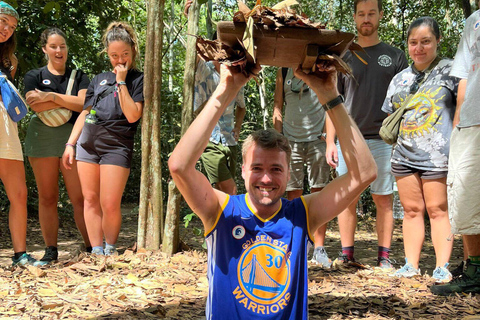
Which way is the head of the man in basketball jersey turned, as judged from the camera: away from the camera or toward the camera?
toward the camera

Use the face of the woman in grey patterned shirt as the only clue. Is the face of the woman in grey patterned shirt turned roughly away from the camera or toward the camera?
toward the camera

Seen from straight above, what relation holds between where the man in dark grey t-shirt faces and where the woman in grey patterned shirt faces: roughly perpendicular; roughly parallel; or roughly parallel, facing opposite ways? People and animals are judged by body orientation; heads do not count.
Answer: roughly parallel

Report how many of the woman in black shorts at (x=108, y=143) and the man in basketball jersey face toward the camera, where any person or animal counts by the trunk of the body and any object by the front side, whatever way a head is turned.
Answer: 2

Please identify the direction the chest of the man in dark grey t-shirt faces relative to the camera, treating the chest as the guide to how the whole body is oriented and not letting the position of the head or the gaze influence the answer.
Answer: toward the camera

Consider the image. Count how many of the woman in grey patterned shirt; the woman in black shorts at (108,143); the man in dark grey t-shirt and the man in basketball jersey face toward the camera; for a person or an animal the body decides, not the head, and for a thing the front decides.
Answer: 4

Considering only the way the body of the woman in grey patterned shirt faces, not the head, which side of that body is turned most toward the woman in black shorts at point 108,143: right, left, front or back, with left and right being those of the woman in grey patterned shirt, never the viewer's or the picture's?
right

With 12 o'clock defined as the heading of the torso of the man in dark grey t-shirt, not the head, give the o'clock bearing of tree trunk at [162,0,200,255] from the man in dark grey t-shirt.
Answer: The tree trunk is roughly at 3 o'clock from the man in dark grey t-shirt.

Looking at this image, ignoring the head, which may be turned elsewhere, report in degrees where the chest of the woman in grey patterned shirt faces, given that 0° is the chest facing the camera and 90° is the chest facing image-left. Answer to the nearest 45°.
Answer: approximately 0°

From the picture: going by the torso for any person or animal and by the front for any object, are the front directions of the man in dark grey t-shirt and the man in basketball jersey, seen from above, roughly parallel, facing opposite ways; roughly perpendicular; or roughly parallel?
roughly parallel

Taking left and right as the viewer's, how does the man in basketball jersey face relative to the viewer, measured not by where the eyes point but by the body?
facing the viewer

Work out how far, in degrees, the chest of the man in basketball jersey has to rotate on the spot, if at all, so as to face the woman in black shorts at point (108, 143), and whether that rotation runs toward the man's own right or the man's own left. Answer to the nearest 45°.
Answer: approximately 135° to the man's own right
